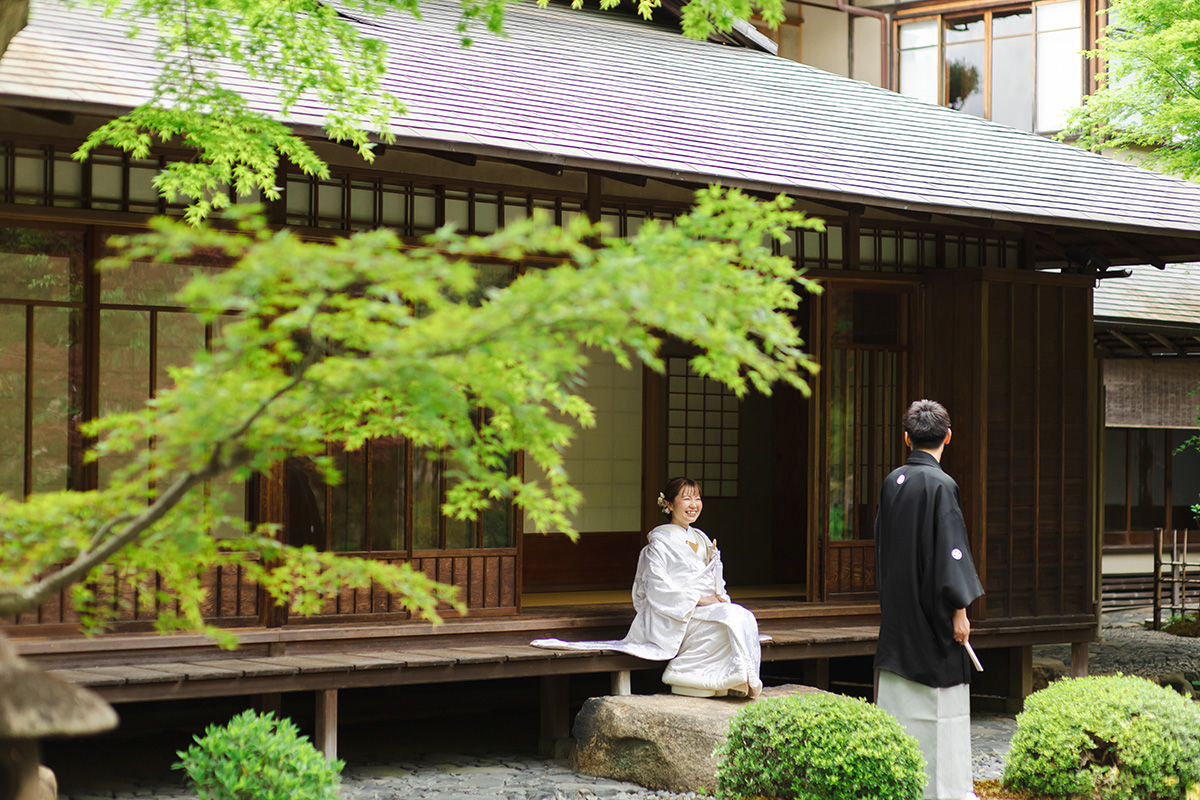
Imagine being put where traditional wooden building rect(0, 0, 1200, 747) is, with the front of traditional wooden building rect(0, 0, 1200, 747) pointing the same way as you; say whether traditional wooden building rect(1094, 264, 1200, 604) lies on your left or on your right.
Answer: on your left

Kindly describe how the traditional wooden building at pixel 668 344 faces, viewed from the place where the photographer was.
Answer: facing the viewer and to the right of the viewer

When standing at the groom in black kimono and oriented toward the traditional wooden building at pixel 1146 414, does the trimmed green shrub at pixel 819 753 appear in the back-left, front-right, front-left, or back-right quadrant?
back-left

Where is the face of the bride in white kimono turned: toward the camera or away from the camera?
toward the camera

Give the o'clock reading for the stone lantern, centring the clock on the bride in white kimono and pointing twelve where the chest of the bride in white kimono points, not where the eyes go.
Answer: The stone lantern is roughly at 2 o'clock from the bride in white kimono.

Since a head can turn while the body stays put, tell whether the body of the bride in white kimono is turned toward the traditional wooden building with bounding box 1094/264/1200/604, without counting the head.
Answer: no

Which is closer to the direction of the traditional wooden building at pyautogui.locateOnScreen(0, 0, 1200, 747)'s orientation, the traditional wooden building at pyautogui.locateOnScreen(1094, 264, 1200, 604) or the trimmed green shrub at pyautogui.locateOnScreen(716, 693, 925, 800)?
the trimmed green shrub

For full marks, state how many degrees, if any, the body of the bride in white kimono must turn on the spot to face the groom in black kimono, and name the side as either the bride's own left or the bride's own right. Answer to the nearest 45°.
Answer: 0° — they already face them

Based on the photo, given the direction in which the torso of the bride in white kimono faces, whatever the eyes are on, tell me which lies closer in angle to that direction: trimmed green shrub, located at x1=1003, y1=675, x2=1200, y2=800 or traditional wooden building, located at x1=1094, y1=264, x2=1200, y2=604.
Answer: the trimmed green shrub
